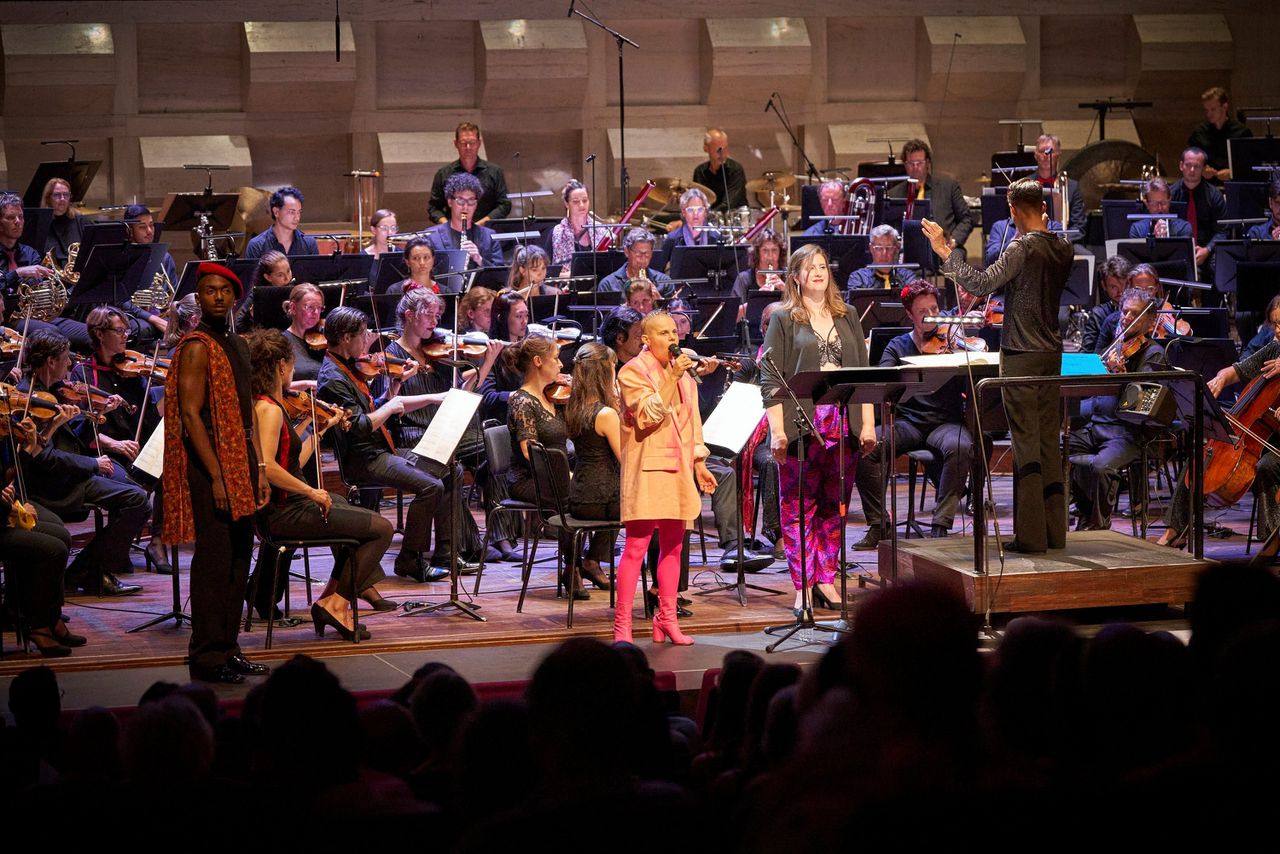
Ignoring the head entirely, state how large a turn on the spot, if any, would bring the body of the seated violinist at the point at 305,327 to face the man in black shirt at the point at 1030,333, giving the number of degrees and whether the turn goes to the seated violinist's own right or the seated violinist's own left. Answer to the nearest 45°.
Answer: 0° — they already face them

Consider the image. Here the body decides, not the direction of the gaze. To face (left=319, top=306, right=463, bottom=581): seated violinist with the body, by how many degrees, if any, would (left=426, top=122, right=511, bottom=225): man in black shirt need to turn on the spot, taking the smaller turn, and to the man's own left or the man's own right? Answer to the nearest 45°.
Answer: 0° — they already face them

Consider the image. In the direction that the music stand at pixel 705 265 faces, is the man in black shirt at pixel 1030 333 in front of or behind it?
behind

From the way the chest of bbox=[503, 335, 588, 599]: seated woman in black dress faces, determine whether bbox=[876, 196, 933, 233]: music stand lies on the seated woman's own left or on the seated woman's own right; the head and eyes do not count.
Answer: on the seated woman's own left

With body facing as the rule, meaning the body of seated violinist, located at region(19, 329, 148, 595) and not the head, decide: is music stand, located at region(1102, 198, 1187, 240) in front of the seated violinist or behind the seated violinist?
in front

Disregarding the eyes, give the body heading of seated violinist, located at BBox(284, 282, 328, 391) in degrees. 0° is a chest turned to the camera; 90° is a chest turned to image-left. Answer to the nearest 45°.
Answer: approximately 315°

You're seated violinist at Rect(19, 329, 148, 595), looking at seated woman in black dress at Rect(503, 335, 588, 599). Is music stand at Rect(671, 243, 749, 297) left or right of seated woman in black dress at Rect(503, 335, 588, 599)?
left

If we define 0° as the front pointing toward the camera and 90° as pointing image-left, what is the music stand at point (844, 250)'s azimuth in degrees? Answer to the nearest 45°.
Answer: approximately 180°

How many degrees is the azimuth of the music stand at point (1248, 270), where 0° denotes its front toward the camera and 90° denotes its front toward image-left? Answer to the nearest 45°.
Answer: approximately 180°

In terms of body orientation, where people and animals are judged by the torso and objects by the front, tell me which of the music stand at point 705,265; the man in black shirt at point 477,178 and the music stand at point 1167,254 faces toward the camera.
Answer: the man in black shirt

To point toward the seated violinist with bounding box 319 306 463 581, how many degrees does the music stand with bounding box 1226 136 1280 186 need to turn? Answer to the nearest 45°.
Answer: approximately 135° to its left

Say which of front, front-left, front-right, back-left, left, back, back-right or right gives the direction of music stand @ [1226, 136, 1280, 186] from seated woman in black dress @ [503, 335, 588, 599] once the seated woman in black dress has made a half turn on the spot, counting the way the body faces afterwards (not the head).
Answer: back-right

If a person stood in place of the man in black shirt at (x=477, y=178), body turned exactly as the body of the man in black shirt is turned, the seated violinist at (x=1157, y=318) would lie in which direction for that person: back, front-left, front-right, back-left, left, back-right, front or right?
front-left

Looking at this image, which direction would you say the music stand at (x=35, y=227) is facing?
away from the camera

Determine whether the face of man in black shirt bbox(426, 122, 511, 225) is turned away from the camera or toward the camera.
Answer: toward the camera

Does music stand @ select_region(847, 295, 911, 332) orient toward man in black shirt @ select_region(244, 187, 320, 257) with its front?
no

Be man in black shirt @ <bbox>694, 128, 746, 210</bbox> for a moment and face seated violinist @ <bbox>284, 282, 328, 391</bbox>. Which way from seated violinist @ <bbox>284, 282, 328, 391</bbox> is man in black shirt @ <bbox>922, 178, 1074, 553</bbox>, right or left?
left

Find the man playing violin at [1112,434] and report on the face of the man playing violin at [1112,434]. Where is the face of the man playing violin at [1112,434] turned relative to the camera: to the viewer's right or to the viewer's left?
to the viewer's left

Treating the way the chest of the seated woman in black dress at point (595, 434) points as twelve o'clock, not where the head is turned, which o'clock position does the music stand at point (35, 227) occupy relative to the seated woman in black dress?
The music stand is roughly at 9 o'clock from the seated woman in black dress.

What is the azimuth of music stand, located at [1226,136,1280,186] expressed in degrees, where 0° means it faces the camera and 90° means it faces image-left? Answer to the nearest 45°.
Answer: approximately 180°
